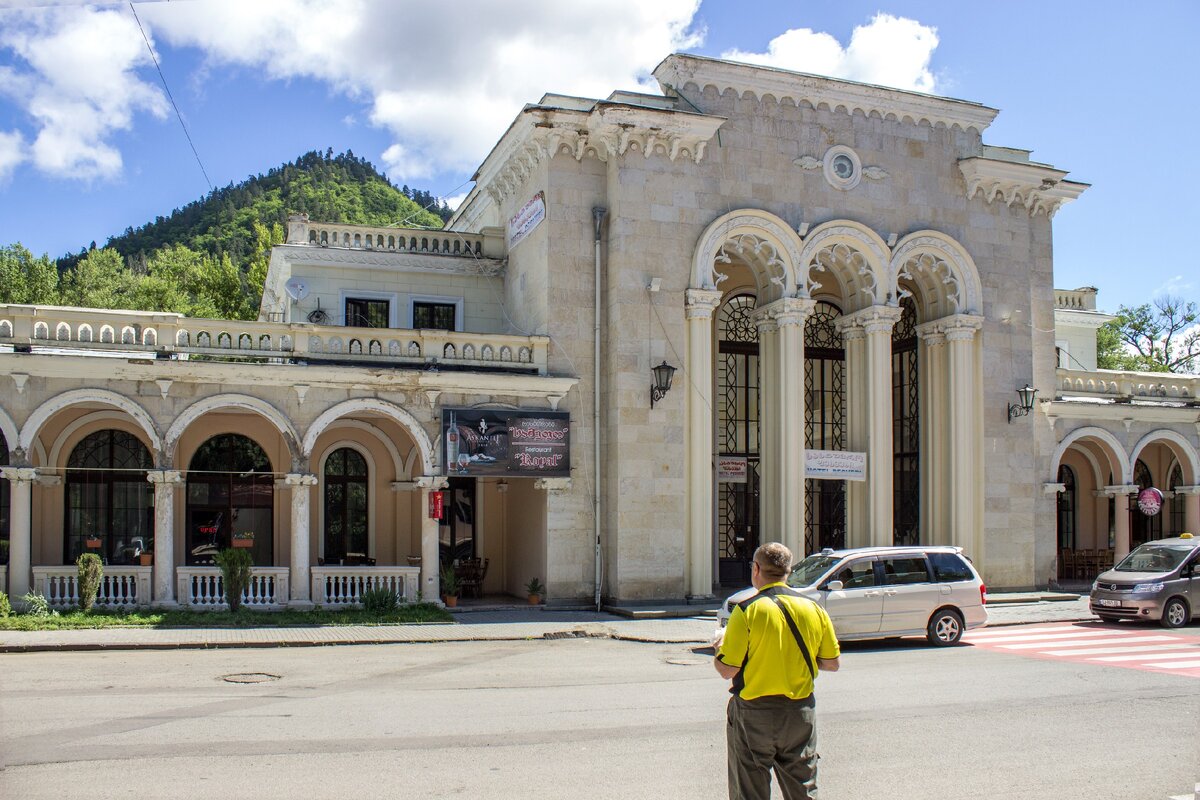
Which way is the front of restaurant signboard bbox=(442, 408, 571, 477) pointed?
toward the camera

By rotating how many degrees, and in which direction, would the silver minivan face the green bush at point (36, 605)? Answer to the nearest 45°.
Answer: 0° — it already faces it

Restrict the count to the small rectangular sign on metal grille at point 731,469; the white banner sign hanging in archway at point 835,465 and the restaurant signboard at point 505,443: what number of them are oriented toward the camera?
3

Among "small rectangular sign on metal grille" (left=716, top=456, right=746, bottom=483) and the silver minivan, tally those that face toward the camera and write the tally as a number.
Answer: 1

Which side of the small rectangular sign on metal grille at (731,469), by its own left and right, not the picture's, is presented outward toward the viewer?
front

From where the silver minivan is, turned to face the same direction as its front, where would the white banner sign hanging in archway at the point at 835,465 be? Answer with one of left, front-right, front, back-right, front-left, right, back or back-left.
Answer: right

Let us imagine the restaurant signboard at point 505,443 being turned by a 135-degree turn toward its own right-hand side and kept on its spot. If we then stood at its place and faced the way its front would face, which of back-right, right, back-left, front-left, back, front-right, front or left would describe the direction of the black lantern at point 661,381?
back-right

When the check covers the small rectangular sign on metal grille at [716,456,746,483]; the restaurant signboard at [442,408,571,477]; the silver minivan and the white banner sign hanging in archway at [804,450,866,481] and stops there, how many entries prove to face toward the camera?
3

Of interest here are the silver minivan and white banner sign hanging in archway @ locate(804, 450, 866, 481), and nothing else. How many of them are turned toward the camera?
1

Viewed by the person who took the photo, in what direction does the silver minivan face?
facing to the left of the viewer

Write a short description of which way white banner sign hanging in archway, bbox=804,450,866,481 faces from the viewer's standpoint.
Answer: facing the viewer

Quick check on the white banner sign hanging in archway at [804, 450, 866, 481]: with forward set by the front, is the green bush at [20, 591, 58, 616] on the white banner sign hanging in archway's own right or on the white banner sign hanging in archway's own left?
on the white banner sign hanging in archway's own right

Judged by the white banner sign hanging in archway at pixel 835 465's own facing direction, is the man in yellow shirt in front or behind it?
in front

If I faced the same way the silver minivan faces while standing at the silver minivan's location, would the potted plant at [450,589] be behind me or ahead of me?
ahead
